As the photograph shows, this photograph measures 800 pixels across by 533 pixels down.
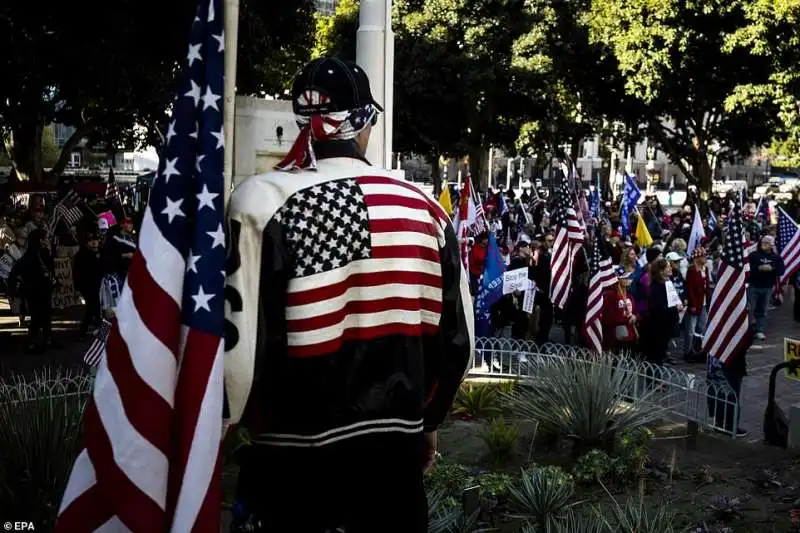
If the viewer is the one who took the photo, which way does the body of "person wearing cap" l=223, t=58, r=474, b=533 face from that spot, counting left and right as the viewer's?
facing away from the viewer

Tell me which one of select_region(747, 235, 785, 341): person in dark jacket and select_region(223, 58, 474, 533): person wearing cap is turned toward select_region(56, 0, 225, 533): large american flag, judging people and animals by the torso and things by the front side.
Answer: the person in dark jacket

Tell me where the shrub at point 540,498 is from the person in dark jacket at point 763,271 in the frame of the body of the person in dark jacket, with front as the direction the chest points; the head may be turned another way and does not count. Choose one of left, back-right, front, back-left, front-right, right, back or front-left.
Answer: front

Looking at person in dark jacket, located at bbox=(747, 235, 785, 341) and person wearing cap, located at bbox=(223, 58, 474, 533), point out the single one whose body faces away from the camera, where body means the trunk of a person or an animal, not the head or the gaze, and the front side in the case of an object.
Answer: the person wearing cap

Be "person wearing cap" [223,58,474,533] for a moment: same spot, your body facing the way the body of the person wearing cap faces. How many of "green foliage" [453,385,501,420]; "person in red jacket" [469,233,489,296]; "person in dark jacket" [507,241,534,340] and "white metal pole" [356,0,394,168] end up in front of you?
4

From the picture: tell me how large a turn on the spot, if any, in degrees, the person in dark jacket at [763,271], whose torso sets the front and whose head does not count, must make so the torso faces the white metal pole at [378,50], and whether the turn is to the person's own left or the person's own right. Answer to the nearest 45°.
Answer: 0° — they already face it

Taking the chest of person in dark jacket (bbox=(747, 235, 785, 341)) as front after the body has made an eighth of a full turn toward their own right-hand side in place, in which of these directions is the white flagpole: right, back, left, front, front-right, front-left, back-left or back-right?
front-left

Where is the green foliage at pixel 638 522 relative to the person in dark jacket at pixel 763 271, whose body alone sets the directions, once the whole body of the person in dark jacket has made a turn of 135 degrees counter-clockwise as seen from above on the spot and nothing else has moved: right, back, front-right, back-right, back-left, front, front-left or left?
back-right

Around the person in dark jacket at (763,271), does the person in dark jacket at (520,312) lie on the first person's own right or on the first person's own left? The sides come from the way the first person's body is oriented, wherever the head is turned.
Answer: on the first person's own right

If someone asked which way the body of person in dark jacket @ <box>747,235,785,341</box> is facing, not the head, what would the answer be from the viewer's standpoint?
toward the camera

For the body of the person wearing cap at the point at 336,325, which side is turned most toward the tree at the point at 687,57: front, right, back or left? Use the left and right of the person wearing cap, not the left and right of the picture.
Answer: front

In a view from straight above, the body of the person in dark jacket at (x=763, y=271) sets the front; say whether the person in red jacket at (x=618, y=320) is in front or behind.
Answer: in front

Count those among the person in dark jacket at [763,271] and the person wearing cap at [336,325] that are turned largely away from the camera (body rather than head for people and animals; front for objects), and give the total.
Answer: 1

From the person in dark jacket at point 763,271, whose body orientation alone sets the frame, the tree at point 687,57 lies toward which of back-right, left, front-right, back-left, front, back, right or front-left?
back

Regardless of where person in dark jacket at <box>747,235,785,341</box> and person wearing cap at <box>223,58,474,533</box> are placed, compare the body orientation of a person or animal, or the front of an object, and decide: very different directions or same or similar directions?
very different directions
